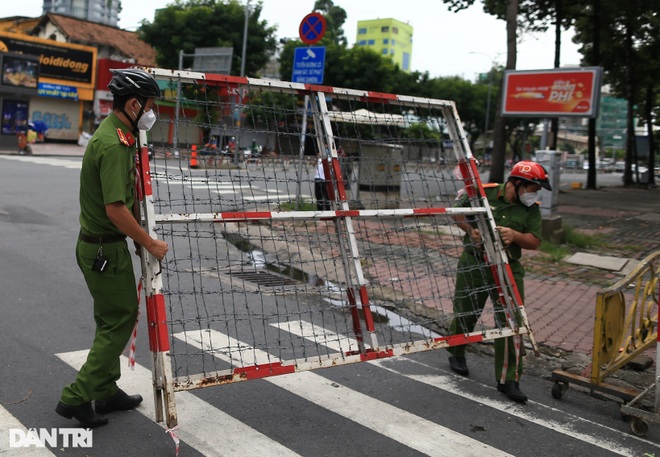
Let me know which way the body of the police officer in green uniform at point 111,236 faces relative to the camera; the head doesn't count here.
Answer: to the viewer's right

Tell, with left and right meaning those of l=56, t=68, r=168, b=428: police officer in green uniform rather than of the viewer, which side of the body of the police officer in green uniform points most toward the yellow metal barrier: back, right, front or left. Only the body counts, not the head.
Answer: front

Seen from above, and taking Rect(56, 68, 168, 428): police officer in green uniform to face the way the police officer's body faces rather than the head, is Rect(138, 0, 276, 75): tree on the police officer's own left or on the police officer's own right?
on the police officer's own left

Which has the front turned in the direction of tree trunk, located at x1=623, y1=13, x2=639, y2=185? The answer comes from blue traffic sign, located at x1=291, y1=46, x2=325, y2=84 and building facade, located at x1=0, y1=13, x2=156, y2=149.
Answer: the building facade

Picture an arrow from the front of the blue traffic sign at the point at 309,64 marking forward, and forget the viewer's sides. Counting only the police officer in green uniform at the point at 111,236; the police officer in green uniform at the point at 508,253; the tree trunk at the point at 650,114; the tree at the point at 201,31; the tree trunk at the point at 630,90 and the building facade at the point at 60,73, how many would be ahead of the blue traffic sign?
2

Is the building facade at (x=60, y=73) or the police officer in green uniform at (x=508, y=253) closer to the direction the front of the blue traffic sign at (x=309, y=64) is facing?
the police officer in green uniform

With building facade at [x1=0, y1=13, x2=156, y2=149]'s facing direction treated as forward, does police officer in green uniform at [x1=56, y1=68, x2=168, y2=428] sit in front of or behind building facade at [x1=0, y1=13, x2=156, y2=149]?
in front

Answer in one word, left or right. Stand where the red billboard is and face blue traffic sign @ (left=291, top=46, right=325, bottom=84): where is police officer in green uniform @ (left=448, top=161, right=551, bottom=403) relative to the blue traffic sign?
left

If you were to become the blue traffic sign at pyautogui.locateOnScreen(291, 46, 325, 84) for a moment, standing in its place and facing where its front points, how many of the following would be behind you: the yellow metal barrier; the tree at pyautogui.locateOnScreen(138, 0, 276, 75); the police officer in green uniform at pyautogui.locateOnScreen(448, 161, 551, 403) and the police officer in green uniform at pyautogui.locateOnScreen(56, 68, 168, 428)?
1

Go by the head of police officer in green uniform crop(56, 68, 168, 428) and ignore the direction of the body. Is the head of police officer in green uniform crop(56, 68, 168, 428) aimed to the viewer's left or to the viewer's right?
to the viewer's right

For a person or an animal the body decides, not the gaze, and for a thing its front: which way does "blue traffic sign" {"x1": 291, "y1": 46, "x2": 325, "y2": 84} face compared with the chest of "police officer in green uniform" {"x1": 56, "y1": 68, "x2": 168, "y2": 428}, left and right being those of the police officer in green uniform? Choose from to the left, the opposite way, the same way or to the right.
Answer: to the right

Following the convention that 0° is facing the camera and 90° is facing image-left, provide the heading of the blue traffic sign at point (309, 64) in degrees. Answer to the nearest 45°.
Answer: approximately 0°

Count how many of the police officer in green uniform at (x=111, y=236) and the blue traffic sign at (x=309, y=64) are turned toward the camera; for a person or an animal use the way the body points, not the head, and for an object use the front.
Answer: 1

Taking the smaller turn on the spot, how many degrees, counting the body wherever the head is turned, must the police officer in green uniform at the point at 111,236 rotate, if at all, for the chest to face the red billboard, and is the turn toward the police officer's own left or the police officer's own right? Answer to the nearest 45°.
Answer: approximately 45° to the police officer's own left

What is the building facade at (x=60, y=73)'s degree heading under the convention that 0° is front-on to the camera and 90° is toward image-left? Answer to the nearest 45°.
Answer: approximately 315°

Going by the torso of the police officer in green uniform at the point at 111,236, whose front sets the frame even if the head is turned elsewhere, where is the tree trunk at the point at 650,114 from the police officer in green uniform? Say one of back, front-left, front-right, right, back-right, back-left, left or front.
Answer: front-left

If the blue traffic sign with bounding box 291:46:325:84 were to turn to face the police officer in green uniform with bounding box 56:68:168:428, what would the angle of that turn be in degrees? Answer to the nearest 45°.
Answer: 0° — it already faces them
